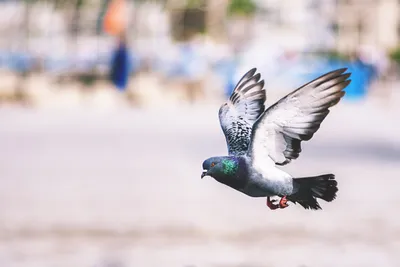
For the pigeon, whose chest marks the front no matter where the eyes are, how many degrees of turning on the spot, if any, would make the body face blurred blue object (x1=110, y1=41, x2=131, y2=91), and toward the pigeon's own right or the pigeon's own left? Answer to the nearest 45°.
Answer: approximately 90° to the pigeon's own right

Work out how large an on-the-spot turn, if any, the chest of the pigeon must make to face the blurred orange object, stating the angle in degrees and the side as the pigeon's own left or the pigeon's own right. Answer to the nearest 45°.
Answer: approximately 90° to the pigeon's own right

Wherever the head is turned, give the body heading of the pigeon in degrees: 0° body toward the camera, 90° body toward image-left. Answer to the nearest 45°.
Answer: approximately 90°
